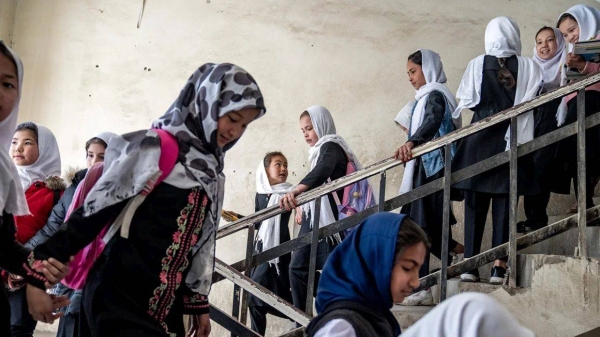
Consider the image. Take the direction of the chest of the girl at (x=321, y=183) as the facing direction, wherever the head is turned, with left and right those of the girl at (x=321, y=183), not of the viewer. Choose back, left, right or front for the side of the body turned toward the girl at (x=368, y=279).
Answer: left

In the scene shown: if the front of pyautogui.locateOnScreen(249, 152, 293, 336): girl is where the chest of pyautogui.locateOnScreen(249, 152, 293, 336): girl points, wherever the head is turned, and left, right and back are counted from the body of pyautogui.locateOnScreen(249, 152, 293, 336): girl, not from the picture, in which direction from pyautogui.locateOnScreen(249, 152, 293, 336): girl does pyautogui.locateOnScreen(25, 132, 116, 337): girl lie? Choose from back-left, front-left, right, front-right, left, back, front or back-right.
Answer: right

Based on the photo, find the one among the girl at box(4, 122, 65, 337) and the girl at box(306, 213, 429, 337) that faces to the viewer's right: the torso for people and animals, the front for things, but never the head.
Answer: the girl at box(306, 213, 429, 337)

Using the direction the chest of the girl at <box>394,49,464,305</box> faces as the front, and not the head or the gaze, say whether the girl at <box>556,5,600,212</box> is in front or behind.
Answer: behind

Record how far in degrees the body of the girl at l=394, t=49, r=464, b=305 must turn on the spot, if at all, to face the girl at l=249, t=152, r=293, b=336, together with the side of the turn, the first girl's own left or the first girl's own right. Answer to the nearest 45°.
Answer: approximately 45° to the first girl's own right

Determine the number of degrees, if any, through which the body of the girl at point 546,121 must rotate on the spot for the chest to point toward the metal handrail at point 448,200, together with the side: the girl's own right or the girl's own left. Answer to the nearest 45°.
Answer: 0° — they already face it

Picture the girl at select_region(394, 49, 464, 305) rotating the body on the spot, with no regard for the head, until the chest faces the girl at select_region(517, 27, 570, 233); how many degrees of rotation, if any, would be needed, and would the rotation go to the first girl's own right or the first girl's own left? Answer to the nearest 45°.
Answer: approximately 135° to the first girl's own right

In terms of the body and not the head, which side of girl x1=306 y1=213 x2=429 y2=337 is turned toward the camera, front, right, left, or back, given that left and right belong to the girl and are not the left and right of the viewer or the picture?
right

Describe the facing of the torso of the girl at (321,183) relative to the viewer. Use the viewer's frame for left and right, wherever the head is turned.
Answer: facing to the left of the viewer

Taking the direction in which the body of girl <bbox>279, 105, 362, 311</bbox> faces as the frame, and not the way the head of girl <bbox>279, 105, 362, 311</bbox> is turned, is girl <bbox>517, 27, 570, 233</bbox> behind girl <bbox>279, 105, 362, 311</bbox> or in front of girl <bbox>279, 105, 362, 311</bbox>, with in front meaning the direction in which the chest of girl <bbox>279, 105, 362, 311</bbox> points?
behind

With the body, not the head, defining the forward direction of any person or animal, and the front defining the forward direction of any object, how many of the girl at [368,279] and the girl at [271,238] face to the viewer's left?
0

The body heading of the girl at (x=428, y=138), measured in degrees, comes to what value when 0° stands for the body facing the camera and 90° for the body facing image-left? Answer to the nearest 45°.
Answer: approximately 90°

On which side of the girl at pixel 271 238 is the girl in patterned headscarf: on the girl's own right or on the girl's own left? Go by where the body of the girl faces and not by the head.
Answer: on the girl's own right

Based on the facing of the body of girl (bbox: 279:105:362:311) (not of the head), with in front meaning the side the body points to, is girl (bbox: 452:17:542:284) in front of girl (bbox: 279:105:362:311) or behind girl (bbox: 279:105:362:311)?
behind

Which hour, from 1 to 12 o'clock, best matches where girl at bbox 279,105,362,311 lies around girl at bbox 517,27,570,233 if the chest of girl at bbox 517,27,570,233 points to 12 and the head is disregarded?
girl at bbox 279,105,362,311 is roughly at 1 o'clock from girl at bbox 517,27,570,233.

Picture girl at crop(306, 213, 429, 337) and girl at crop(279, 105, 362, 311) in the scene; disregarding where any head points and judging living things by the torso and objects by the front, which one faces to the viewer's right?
girl at crop(306, 213, 429, 337)
